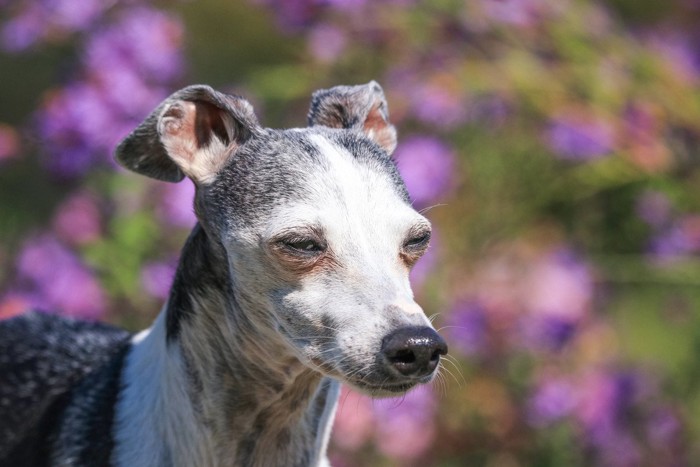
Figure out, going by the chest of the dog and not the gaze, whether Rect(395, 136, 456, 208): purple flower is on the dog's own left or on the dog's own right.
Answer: on the dog's own left

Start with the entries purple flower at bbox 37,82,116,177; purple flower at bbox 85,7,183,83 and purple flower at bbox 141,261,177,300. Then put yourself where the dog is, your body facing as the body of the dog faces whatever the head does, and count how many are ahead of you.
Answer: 0

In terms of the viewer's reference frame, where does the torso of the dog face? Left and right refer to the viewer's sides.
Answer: facing the viewer and to the right of the viewer

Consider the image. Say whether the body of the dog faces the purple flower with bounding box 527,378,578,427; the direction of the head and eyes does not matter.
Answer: no

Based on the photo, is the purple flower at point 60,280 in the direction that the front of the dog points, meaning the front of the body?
no

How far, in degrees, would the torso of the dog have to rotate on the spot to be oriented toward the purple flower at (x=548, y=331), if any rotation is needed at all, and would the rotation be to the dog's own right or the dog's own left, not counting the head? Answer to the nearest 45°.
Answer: approximately 90° to the dog's own left

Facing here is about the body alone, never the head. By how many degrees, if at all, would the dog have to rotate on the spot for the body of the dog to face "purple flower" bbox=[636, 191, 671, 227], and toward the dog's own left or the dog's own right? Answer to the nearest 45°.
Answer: approximately 90° to the dog's own left

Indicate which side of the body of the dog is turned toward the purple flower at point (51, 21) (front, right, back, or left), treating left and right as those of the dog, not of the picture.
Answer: back

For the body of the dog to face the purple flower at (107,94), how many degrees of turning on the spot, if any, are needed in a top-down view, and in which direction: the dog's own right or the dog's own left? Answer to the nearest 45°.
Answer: approximately 180°

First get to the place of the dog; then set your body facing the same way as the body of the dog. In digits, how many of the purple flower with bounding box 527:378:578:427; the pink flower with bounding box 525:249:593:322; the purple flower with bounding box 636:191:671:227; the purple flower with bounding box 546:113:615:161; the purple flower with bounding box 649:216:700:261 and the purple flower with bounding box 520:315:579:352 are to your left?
6

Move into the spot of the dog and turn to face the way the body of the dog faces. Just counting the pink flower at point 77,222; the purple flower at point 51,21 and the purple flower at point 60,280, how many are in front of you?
0

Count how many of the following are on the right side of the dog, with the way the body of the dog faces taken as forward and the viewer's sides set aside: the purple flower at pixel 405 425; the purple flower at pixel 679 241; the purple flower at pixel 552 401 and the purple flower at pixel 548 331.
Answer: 0

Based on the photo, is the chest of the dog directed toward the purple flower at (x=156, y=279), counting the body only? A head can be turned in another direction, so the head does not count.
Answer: no

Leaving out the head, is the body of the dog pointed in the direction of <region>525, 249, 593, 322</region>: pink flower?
no
